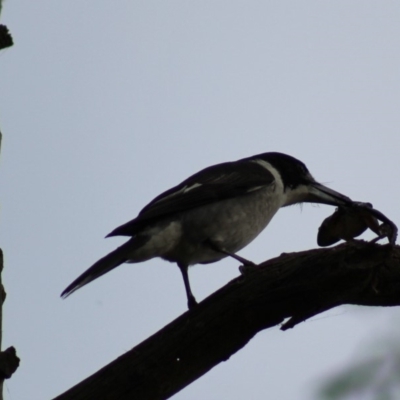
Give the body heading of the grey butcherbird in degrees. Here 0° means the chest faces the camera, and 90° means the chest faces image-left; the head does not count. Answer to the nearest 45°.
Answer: approximately 270°
